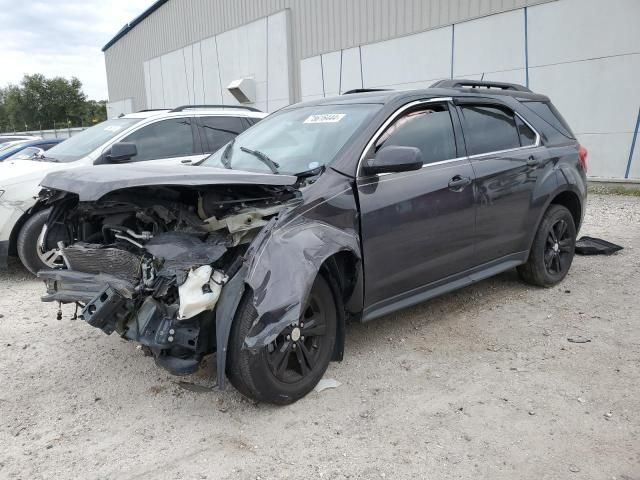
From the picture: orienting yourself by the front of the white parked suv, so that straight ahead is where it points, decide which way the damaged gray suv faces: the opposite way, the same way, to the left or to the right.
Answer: the same way

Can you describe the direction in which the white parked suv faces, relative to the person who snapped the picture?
facing the viewer and to the left of the viewer

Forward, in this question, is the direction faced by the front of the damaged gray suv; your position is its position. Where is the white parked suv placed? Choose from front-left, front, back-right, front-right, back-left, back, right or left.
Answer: right

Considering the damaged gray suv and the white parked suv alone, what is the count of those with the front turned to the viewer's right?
0

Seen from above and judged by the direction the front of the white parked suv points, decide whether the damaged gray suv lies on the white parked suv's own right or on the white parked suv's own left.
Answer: on the white parked suv's own left
